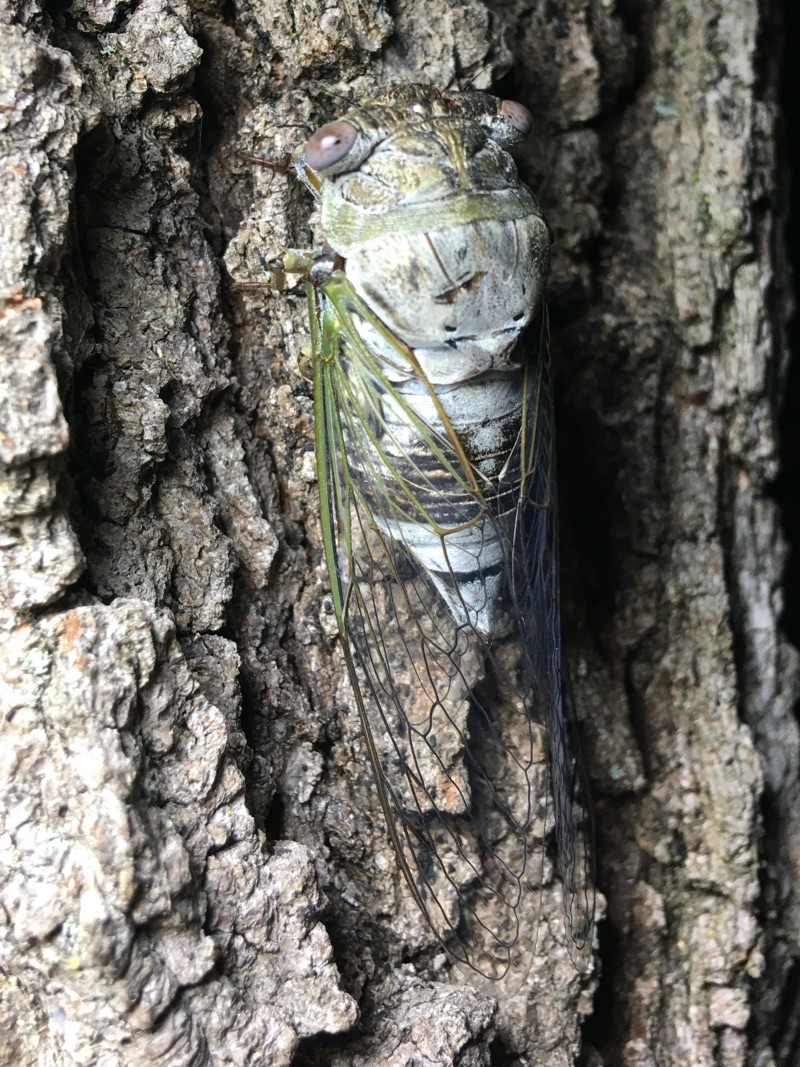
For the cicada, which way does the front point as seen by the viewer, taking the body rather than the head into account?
away from the camera
